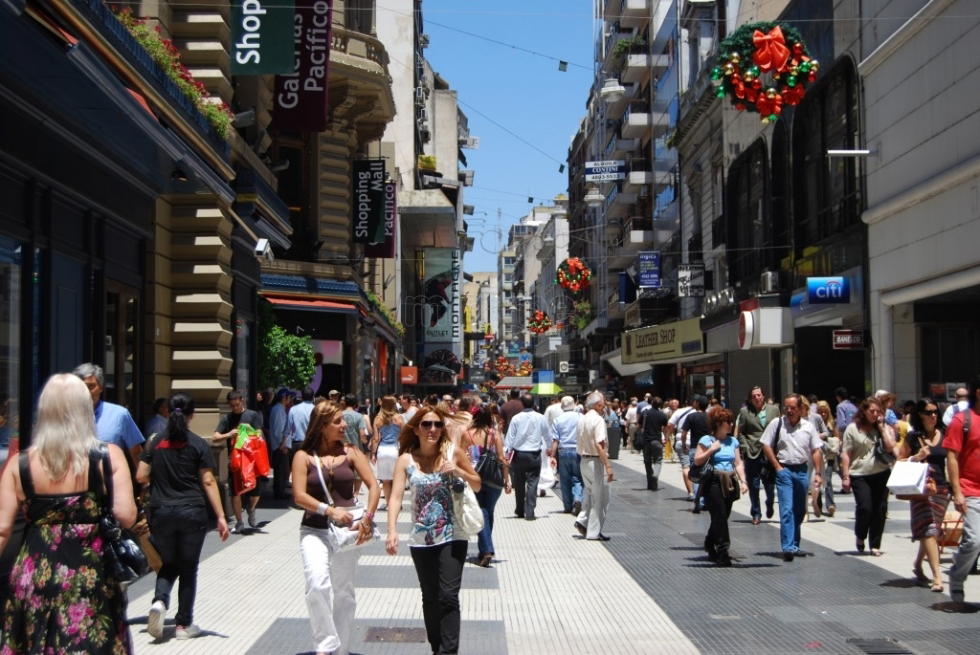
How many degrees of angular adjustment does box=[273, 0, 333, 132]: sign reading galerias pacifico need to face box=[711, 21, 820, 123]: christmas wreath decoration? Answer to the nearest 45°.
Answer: approximately 90° to its left

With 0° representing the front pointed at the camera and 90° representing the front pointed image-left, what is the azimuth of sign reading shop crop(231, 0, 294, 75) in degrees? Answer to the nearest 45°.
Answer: approximately 0°

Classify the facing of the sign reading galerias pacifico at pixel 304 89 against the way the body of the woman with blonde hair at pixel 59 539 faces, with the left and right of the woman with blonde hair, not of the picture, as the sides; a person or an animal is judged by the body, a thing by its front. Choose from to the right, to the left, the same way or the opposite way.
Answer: the opposite way

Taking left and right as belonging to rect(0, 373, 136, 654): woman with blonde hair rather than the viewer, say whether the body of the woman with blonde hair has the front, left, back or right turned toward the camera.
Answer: back

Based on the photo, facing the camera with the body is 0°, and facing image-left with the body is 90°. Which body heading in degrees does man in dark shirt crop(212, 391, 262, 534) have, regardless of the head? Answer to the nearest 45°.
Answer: approximately 0°

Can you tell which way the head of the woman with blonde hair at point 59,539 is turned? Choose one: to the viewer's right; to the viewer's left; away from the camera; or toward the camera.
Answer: away from the camera

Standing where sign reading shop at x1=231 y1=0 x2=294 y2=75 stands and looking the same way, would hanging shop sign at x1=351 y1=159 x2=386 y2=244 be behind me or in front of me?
behind

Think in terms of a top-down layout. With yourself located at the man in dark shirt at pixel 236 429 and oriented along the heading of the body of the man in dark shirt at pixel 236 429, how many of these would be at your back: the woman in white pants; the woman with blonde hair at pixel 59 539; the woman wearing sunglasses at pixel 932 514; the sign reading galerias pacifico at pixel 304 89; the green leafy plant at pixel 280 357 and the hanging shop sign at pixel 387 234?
3
